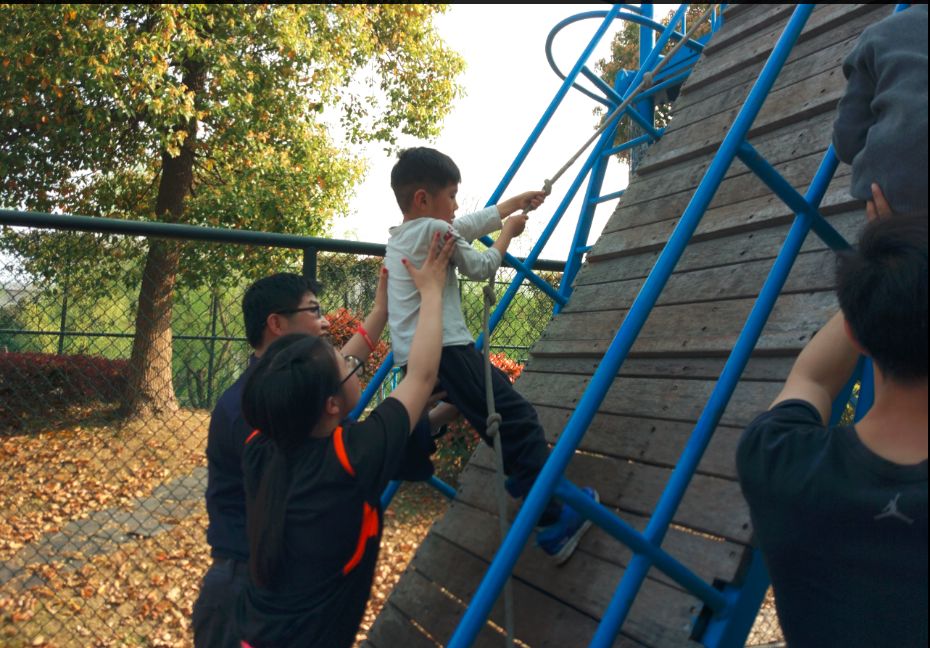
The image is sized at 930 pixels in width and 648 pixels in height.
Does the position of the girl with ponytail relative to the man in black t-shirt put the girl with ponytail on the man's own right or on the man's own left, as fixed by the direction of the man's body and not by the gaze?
on the man's own left

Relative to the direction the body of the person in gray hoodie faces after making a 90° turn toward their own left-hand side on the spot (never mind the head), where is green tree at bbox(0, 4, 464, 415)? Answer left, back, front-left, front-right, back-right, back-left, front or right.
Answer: front-right

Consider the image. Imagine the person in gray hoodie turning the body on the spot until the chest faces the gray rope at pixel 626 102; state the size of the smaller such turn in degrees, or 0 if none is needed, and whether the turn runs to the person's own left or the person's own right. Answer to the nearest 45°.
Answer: approximately 45° to the person's own left

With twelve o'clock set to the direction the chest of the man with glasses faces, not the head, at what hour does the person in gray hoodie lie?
The person in gray hoodie is roughly at 2 o'clock from the man with glasses.

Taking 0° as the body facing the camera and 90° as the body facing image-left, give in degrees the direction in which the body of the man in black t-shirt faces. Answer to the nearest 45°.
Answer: approximately 180°

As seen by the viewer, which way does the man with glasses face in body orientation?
to the viewer's right

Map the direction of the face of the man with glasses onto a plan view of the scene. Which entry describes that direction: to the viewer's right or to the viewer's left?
to the viewer's right

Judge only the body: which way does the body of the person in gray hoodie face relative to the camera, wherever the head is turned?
away from the camera

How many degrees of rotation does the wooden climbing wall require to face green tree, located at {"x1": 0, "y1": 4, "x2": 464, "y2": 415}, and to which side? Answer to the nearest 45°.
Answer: approximately 90° to its right

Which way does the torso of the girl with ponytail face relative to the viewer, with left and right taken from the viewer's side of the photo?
facing away from the viewer and to the right of the viewer

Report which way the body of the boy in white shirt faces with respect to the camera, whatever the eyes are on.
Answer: to the viewer's right
